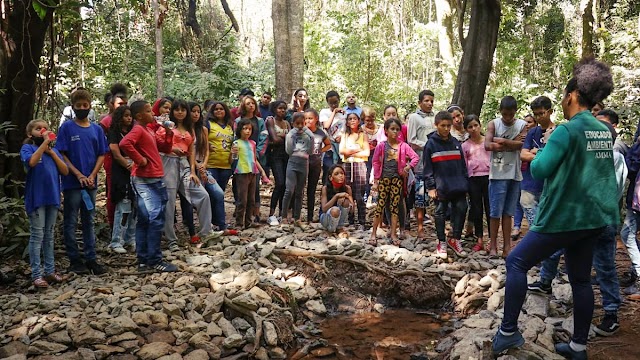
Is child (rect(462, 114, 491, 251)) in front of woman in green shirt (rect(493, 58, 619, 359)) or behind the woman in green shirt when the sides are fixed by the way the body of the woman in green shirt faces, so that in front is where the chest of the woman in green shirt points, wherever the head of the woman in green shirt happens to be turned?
in front

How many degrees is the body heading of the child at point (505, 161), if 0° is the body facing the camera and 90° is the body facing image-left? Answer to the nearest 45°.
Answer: approximately 0°

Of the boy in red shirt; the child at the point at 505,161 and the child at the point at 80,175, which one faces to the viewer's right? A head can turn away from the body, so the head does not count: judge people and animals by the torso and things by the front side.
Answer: the boy in red shirt

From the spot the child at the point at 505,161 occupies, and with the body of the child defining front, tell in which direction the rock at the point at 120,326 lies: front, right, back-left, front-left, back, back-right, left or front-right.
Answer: front-right

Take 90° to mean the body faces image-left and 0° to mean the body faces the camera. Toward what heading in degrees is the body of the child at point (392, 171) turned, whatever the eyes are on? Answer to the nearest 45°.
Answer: approximately 0°

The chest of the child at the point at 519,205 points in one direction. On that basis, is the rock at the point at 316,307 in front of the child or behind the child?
in front

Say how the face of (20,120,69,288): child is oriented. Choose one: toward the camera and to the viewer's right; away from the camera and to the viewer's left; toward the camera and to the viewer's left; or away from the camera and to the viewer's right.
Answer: toward the camera and to the viewer's right

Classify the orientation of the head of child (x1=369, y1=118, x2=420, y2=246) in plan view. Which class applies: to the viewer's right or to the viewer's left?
to the viewer's right

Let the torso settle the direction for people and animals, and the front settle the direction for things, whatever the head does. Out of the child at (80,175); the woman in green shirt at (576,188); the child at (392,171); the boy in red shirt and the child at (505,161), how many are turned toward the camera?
3

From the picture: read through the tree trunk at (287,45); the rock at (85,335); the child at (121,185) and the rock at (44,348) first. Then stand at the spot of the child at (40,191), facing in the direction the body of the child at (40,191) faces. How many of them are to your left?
2

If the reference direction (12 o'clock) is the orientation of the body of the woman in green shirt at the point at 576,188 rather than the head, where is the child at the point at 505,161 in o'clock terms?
The child is roughly at 1 o'clock from the woman in green shirt.

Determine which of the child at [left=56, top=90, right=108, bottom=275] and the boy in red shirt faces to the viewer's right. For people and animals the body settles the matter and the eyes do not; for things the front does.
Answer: the boy in red shirt

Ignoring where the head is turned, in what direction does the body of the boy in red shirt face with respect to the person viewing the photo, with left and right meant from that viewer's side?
facing to the right of the viewer

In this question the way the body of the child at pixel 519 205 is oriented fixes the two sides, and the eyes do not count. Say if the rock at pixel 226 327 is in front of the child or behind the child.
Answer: in front

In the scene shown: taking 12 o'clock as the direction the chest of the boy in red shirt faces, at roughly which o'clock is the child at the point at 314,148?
The child is roughly at 11 o'clock from the boy in red shirt.
